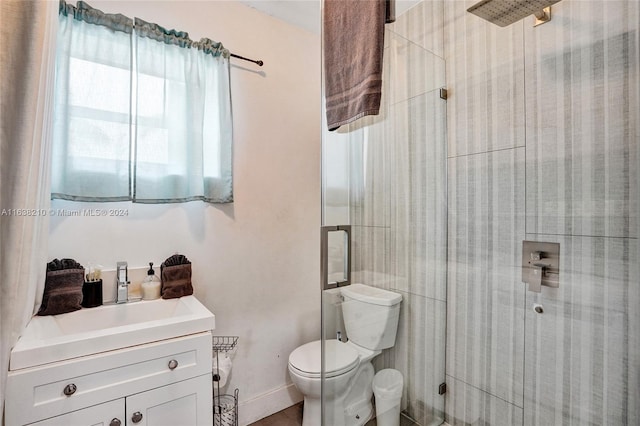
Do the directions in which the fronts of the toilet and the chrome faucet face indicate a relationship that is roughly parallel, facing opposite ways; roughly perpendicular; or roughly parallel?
roughly perpendicular

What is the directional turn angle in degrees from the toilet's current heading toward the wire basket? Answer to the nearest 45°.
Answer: approximately 45° to its right

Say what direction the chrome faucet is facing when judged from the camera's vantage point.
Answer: facing the viewer

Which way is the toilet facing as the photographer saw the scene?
facing the viewer and to the left of the viewer

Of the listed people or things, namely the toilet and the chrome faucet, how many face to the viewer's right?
0

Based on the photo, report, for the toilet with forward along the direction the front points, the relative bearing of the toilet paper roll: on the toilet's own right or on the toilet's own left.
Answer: on the toilet's own right

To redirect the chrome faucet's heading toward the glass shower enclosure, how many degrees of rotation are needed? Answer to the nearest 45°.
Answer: approximately 45° to its left

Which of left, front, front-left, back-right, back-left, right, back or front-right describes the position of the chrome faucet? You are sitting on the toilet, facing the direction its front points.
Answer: front-right

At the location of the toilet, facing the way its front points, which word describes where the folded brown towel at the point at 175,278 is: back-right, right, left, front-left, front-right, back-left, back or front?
front-right
